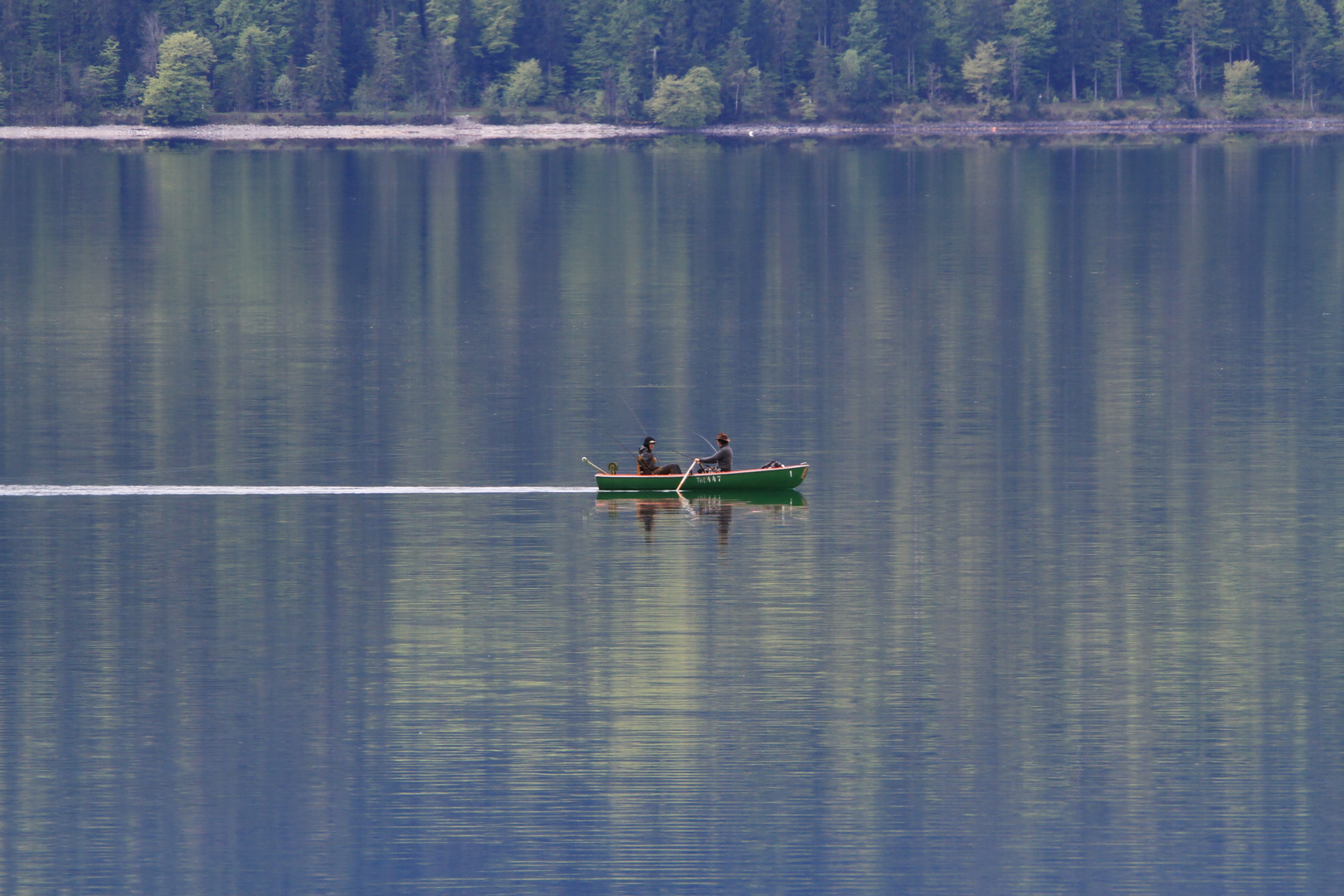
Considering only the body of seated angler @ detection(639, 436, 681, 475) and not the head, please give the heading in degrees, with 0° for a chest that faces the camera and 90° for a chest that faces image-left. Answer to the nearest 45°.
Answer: approximately 270°

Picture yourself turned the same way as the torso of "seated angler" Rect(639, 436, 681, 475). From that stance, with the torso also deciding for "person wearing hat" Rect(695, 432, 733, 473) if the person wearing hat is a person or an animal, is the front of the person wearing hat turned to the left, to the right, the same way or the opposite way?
the opposite way

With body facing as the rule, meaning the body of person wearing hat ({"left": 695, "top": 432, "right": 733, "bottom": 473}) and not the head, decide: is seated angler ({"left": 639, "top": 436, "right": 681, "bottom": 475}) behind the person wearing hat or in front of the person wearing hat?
in front

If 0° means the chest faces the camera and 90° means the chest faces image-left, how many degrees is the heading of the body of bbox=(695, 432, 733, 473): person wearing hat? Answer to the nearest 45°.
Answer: approximately 90°

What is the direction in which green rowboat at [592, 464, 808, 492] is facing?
to the viewer's right

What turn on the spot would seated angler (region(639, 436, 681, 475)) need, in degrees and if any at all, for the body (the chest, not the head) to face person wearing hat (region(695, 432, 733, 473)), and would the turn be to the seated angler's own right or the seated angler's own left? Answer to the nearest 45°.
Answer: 0° — they already face them
